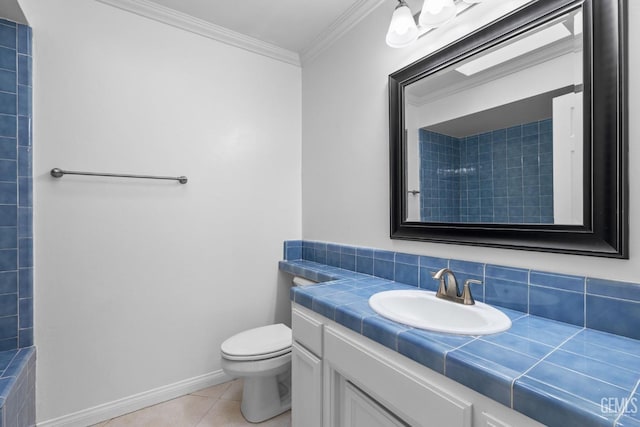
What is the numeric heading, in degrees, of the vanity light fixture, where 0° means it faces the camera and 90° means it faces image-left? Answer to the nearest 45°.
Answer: approximately 45°

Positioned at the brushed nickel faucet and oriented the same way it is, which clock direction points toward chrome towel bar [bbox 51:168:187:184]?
The chrome towel bar is roughly at 1 o'clock from the brushed nickel faucet.

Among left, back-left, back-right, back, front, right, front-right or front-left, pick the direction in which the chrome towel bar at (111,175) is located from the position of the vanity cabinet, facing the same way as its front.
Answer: front-right

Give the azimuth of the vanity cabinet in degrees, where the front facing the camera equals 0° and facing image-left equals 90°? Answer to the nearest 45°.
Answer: approximately 45°

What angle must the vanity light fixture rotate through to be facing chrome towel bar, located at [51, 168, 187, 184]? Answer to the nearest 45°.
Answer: approximately 45° to its right

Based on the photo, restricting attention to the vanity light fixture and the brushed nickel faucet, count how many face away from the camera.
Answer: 0
